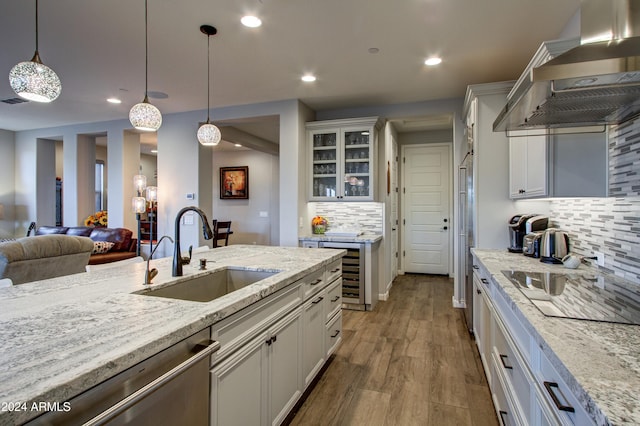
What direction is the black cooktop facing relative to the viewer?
to the viewer's left

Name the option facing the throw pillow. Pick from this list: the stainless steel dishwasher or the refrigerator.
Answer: the refrigerator

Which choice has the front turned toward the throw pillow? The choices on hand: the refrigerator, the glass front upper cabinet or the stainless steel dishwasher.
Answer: the refrigerator

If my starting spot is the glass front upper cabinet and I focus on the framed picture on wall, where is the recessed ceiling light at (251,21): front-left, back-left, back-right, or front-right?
back-left

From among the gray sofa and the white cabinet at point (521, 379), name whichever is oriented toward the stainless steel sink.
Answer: the white cabinet

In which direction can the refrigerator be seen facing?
to the viewer's left

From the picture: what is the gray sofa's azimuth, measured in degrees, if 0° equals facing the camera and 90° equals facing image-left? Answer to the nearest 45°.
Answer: approximately 135°

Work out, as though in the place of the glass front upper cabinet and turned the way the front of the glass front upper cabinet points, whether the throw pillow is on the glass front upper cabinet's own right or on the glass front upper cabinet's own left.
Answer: on the glass front upper cabinet's own right

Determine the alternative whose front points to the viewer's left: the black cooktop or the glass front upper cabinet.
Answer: the black cooktop

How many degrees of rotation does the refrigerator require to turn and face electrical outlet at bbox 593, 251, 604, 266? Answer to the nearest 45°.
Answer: approximately 135° to its left

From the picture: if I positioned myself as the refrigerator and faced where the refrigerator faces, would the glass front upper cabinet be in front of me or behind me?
in front

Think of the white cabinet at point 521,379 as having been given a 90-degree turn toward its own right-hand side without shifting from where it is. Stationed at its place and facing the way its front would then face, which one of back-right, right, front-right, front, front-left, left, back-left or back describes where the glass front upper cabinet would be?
front-left

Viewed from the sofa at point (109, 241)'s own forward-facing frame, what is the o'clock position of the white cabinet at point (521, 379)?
The white cabinet is roughly at 10 o'clock from the sofa.

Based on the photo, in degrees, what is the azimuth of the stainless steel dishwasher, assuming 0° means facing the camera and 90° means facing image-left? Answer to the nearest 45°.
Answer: approximately 315°
